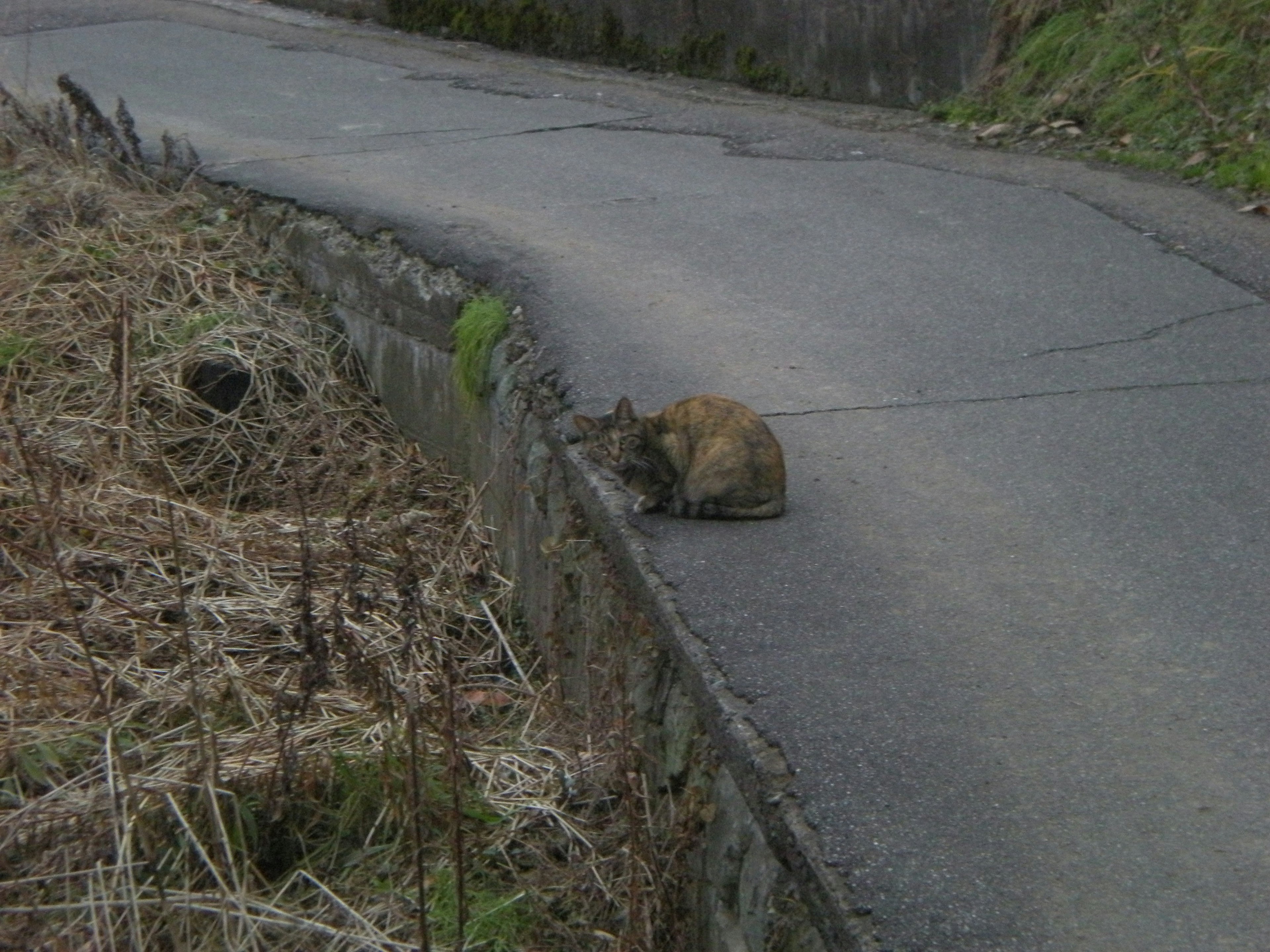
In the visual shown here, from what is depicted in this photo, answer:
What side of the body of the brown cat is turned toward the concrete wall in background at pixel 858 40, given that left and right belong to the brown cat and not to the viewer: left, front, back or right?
right

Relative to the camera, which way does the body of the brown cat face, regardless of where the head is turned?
to the viewer's left
